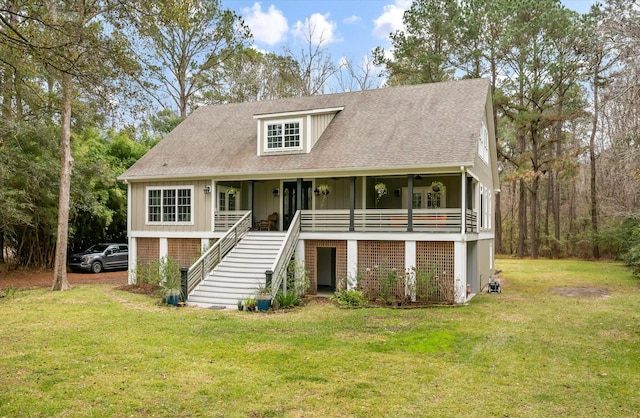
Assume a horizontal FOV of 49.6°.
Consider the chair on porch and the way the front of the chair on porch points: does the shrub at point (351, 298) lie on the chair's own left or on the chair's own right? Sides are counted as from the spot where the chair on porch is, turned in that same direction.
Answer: on the chair's own left

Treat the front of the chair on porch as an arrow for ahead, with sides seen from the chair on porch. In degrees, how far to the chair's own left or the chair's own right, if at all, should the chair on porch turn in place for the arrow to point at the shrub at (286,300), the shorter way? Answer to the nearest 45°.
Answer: approximately 45° to the chair's own left

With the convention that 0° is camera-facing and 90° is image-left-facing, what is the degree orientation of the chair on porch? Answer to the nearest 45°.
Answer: approximately 45°

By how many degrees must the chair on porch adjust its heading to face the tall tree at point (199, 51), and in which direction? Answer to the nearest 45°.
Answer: approximately 135° to its right

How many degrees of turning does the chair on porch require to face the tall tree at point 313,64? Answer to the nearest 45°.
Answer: approximately 135° to its right

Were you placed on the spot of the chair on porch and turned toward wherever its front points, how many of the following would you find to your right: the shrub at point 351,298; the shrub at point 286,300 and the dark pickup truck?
1

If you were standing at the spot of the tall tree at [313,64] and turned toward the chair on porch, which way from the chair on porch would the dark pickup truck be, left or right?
right

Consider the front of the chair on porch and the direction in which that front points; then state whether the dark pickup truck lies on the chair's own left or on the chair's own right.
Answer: on the chair's own right

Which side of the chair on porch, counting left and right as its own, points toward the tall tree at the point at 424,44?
back

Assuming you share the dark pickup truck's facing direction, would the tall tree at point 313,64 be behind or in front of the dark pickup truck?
behind

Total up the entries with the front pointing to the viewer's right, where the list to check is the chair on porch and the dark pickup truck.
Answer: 0
